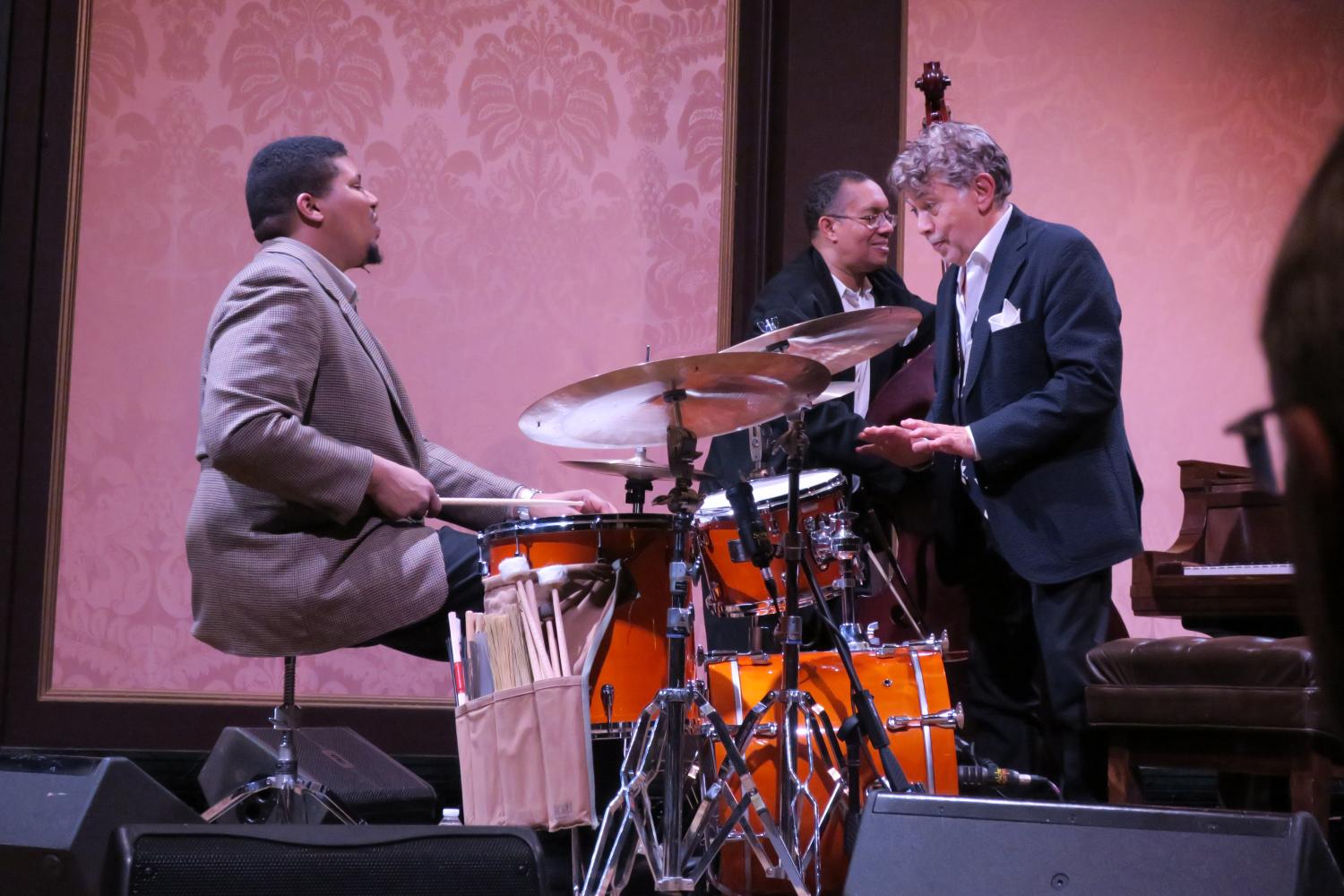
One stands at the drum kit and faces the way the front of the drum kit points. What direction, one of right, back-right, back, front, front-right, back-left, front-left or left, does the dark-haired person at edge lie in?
right

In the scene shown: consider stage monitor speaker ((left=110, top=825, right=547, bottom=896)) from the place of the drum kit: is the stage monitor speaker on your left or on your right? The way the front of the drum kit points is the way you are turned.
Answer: on your right

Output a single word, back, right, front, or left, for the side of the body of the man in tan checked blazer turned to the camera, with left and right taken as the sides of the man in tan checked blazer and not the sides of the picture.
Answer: right

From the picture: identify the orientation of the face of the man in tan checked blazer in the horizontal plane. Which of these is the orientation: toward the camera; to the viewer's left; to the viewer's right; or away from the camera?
to the viewer's right

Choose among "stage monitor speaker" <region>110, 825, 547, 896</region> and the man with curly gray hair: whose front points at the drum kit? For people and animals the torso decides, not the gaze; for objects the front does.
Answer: the man with curly gray hair

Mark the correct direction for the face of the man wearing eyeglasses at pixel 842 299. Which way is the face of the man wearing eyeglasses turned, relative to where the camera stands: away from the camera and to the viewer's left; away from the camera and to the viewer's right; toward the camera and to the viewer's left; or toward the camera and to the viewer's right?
toward the camera and to the viewer's right

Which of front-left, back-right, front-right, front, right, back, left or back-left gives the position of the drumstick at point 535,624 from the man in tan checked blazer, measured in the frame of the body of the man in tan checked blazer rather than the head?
front-right

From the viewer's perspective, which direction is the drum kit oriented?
to the viewer's right

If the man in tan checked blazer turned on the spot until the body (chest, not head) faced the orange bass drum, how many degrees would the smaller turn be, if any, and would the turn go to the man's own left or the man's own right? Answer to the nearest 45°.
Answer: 0° — they already face it

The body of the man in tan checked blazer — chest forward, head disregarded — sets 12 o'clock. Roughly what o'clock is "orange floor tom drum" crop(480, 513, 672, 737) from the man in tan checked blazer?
The orange floor tom drum is roughly at 1 o'clock from the man in tan checked blazer.

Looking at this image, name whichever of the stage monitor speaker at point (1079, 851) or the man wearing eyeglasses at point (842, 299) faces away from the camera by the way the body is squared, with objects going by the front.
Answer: the stage monitor speaker

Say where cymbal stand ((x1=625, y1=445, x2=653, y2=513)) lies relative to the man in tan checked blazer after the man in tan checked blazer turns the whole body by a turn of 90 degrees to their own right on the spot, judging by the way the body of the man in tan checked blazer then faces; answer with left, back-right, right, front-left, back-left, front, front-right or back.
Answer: left

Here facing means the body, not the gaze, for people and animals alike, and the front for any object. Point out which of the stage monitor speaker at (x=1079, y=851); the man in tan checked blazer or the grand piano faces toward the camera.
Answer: the grand piano

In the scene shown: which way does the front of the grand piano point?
toward the camera

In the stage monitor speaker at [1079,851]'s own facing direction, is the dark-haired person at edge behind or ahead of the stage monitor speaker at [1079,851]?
behind
